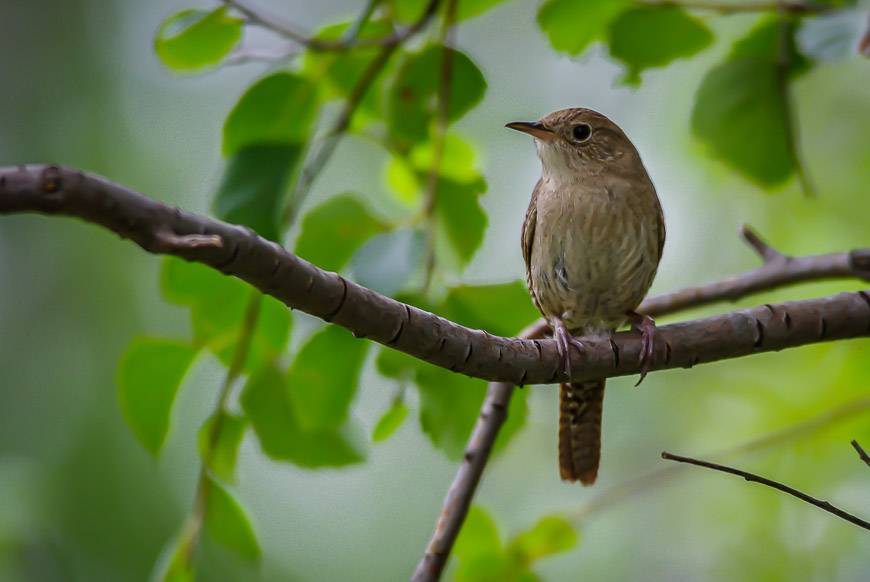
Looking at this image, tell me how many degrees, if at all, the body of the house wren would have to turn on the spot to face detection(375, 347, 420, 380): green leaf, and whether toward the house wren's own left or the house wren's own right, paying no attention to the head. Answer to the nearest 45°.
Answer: approximately 45° to the house wren's own right

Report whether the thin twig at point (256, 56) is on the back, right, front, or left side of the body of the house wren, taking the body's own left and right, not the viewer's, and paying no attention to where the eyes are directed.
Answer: right

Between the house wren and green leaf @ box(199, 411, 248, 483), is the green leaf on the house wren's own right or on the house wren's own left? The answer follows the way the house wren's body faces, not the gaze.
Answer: on the house wren's own right

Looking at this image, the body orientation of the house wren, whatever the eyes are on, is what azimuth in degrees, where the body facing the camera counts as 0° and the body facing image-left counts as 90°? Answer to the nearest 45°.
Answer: approximately 0°

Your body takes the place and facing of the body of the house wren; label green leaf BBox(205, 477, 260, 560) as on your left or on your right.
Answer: on your right

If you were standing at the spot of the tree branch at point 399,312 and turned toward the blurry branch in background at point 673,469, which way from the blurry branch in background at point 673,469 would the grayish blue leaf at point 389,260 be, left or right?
left
